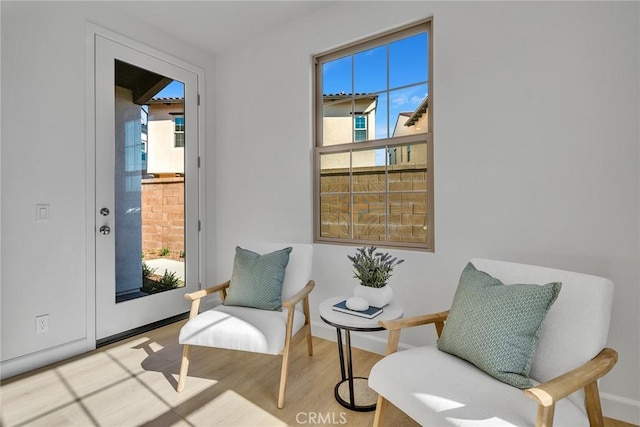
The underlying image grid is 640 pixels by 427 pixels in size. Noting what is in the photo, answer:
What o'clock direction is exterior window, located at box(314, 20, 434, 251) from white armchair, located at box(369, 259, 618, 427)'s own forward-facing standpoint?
The exterior window is roughly at 3 o'clock from the white armchair.

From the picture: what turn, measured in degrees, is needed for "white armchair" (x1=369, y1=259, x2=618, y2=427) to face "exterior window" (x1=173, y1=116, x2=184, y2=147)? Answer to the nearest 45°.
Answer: approximately 45° to its right

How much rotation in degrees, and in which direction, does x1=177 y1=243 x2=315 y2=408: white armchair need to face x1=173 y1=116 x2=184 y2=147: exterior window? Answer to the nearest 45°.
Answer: approximately 90° to its right

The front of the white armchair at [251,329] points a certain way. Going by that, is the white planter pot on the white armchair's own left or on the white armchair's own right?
on the white armchair's own left

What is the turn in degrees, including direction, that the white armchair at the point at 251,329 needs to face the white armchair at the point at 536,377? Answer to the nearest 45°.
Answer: approximately 90° to its left

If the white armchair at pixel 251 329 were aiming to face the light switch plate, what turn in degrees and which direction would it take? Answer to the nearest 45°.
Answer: approximately 90° to its right

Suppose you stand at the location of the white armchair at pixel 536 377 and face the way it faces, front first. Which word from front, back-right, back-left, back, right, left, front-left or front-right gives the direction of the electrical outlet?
front-right

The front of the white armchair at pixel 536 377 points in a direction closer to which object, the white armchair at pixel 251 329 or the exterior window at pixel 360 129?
the white armchair

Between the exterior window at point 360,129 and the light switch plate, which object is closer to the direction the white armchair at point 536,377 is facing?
the light switch plate

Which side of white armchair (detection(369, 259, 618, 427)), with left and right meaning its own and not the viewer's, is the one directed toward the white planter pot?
right

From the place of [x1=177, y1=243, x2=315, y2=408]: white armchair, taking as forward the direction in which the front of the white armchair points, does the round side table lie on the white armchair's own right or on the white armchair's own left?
on the white armchair's own left

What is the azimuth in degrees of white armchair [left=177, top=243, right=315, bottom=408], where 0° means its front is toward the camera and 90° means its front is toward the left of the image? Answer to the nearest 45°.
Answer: approximately 45°

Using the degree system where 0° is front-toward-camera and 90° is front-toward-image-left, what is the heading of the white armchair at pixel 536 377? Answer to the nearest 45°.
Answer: approximately 45°
